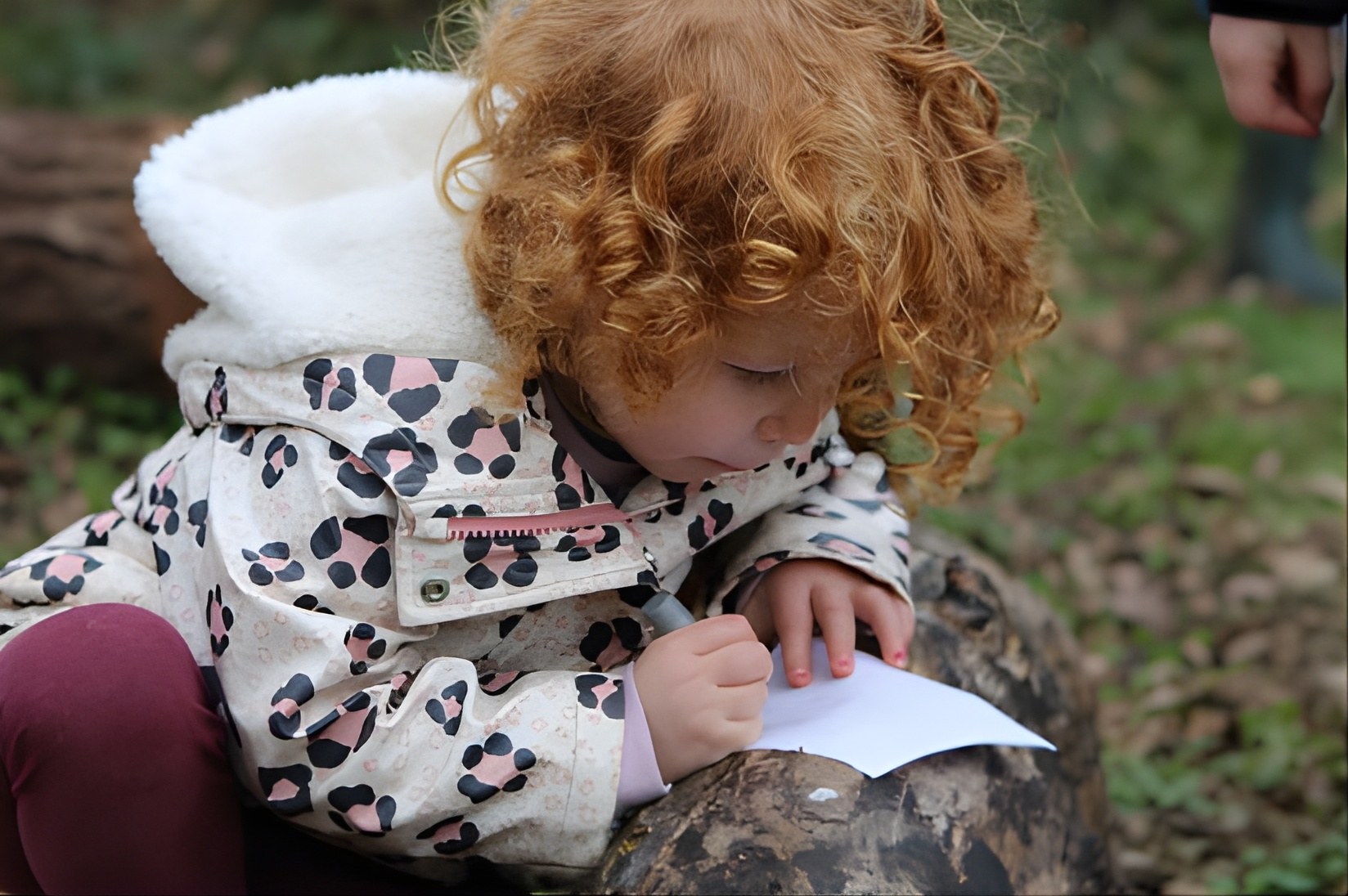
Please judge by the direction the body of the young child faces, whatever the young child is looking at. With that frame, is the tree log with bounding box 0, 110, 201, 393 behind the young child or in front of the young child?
behind

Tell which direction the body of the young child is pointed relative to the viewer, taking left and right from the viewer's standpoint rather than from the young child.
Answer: facing the viewer and to the right of the viewer
